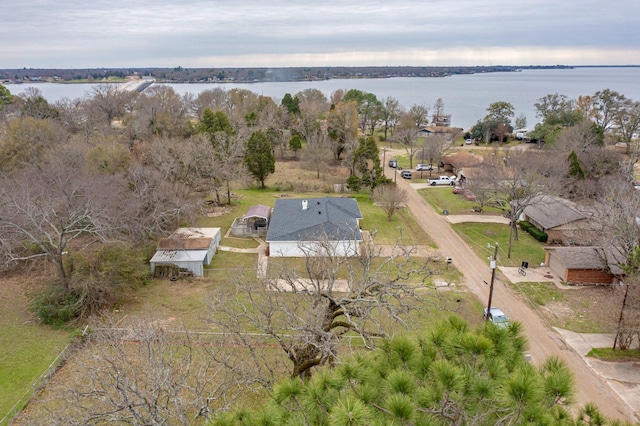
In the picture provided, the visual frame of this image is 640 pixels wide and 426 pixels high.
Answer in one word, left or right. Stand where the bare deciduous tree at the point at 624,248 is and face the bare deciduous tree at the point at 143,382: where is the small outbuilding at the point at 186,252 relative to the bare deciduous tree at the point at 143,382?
right

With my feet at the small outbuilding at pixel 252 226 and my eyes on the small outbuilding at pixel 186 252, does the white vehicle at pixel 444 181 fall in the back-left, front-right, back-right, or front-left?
back-left

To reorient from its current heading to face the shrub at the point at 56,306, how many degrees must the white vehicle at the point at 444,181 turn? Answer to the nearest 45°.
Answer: approximately 135° to its right

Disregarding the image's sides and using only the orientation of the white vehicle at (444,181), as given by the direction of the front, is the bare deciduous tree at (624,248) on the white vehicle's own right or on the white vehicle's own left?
on the white vehicle's own right

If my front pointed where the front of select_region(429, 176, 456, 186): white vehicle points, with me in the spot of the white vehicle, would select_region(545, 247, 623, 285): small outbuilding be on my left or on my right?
on my right

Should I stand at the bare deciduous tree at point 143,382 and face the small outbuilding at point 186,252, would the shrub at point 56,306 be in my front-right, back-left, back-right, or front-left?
front-left

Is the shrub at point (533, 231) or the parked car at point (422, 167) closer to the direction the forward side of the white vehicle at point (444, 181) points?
the shrub

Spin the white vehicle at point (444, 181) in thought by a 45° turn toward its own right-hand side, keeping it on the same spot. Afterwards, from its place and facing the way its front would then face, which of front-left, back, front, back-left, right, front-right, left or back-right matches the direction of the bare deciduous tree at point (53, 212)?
right

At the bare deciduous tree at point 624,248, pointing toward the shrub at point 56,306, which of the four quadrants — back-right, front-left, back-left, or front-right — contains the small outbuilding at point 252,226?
front-right

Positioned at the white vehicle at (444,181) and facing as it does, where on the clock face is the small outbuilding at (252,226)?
The small outbuilding is roughly at 4 o'clock from the white vehicle.

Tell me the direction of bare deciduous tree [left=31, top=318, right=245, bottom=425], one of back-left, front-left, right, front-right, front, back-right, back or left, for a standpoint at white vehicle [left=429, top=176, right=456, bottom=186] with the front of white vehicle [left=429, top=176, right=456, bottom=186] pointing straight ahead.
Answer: right

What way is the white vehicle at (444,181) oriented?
to the viewer's right

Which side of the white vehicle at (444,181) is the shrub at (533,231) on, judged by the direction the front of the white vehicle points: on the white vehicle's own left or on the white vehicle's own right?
on the white vehicle's own right
